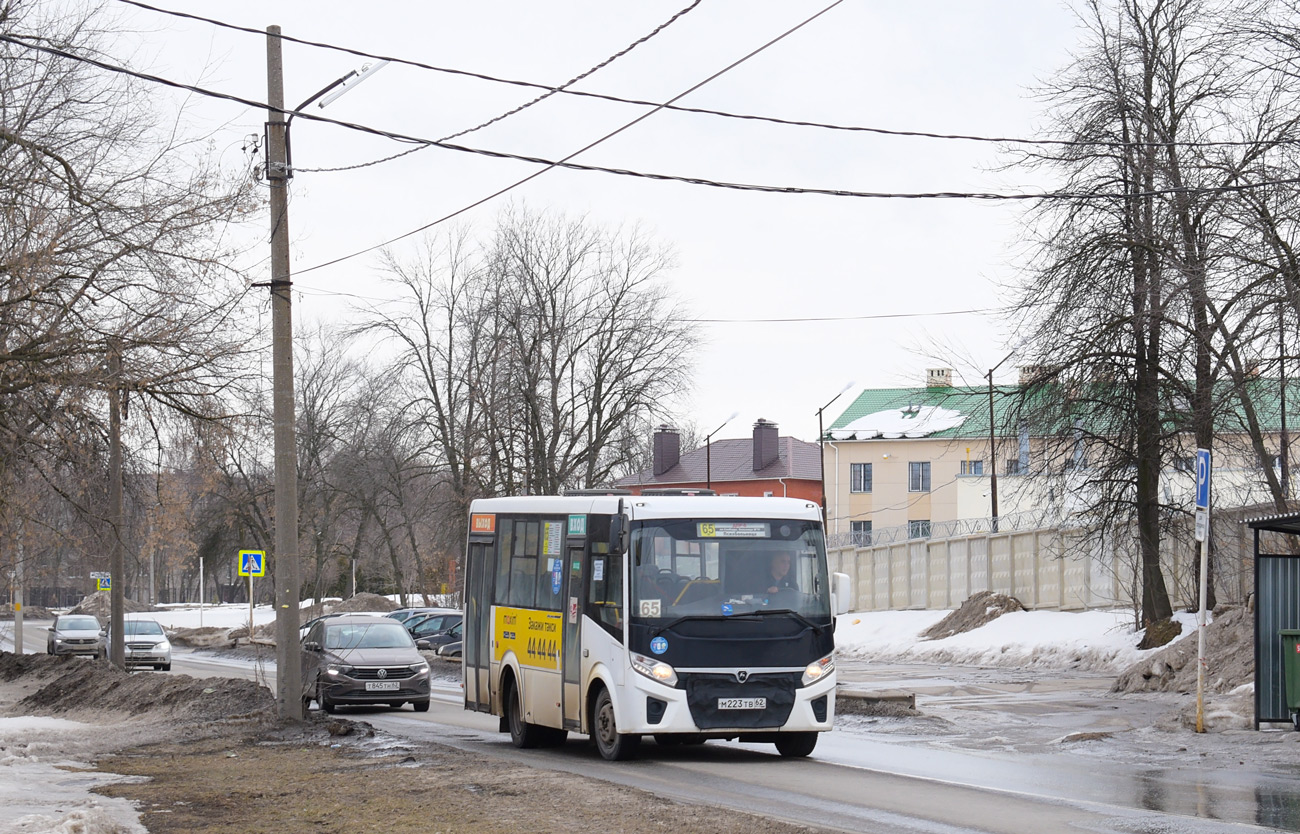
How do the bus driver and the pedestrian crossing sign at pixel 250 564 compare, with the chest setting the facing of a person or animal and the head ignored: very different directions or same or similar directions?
same or similar directions

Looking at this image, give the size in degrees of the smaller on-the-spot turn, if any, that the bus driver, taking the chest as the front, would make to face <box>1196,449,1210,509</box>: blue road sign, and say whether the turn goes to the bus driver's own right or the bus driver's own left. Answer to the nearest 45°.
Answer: approximately 135° to the bus driver's own left

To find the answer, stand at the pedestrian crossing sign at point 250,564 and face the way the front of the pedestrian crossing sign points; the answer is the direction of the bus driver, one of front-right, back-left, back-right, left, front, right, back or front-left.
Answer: front

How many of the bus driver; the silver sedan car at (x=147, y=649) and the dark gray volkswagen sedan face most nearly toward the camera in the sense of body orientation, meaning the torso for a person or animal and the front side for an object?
3

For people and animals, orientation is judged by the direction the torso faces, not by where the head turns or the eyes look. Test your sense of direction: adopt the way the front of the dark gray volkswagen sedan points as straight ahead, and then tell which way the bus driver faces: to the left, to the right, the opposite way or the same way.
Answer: the same way

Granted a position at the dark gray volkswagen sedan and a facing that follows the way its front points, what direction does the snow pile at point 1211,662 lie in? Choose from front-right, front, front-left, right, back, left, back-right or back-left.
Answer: left

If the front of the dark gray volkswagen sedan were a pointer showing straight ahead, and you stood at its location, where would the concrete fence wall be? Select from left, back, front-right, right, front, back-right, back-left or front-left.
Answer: back-left

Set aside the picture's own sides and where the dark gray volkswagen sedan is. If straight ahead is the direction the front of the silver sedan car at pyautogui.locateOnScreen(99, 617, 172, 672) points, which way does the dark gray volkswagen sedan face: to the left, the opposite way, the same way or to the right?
the same way

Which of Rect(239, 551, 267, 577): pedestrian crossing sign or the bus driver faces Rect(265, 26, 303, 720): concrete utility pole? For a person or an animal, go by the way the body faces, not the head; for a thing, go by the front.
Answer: the pedestrian crossing sign

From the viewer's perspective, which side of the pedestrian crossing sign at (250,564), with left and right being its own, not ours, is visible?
front

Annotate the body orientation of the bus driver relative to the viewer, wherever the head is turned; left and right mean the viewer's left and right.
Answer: facing the viewer

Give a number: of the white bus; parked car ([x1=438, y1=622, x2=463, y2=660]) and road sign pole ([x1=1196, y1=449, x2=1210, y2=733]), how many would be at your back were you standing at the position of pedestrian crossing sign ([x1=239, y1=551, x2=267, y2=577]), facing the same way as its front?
0

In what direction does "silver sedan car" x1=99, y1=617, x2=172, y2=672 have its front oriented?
toward the camera

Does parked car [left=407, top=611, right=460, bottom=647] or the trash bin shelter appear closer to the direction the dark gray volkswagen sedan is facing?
the trash bin shelter

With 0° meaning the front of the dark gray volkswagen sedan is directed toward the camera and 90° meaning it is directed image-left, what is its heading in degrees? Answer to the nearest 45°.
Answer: approximately 0°

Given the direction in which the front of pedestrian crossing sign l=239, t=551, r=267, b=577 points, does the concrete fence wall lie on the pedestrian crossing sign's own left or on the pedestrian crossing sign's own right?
on the pedestrian crossing sign's own left

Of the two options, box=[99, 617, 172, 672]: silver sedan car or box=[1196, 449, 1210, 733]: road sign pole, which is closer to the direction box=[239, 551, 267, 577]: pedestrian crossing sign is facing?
the road sign pole

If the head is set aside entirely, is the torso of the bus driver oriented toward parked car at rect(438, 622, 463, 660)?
no

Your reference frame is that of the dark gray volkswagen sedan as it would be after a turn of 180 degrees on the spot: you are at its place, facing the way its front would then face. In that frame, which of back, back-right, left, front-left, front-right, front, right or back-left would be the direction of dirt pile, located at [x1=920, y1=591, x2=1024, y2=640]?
front-right

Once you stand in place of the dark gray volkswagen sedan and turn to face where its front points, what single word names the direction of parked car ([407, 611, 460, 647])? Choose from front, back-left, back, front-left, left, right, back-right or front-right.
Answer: back
